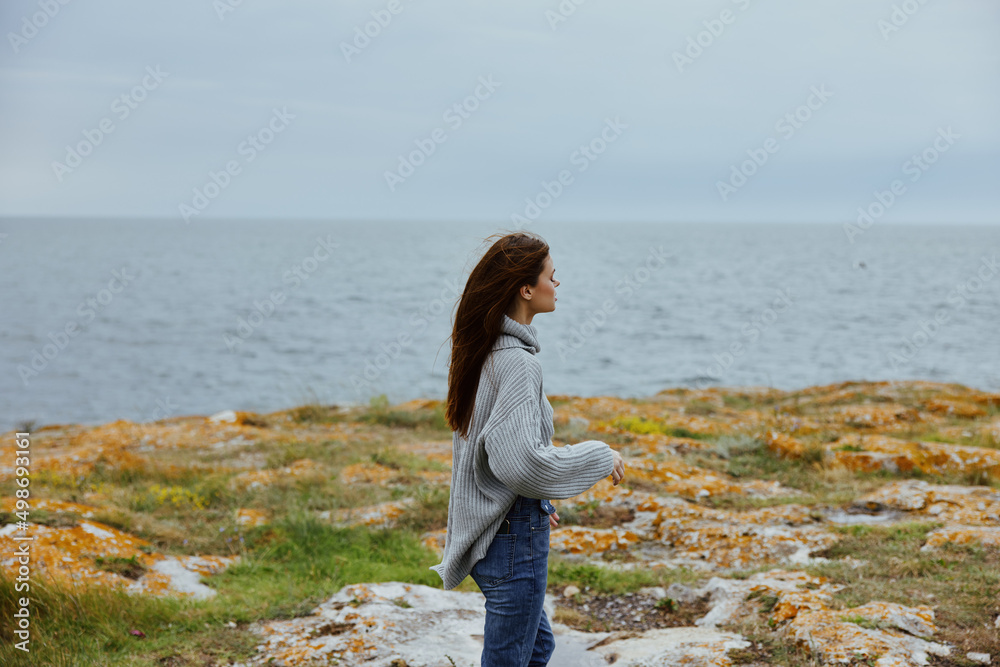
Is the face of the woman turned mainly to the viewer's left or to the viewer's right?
to the viewer's right

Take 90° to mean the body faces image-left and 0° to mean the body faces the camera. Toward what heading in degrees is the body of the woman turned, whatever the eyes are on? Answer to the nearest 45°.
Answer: approximately 270°
